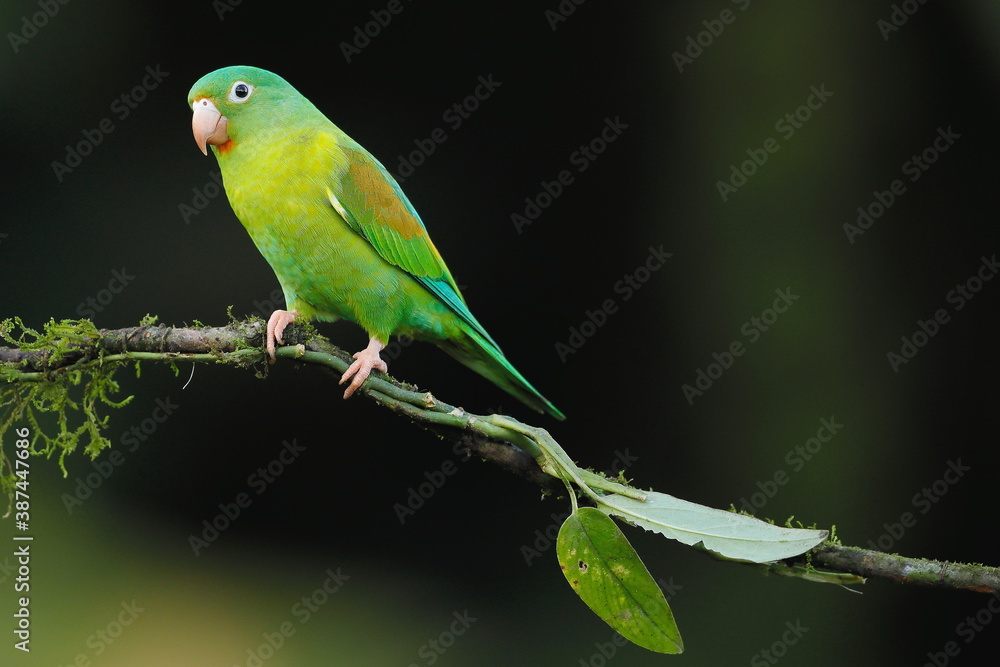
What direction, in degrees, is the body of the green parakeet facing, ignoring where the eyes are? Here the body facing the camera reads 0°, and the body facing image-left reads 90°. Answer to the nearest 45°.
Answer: approximately 45°

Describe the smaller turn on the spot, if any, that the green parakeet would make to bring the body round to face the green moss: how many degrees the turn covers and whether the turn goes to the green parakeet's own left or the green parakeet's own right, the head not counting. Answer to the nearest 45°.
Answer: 0° — it already faces it

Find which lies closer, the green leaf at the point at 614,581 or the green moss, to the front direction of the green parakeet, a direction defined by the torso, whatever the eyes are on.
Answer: the green moss

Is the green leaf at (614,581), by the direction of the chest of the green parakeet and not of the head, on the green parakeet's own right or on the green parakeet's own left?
on the green parakeet's own left
